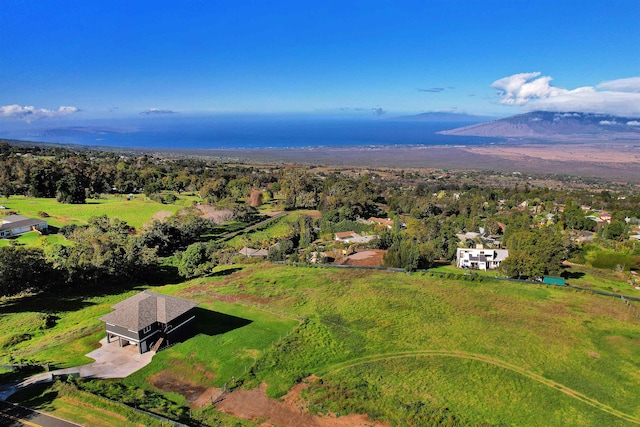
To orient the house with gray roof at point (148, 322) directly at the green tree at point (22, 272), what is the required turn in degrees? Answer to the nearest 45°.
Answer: approximately 90° to its right

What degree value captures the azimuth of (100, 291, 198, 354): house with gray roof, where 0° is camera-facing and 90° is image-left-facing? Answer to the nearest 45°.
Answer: approximately 45°

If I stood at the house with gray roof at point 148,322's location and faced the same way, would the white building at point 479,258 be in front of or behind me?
behind

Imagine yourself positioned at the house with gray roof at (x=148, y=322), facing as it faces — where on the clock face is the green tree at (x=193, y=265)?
The green tree is roughly at 5 o'clock from the house with gray roof.

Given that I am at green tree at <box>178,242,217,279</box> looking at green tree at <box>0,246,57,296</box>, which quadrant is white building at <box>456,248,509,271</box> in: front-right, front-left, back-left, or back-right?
back-left
